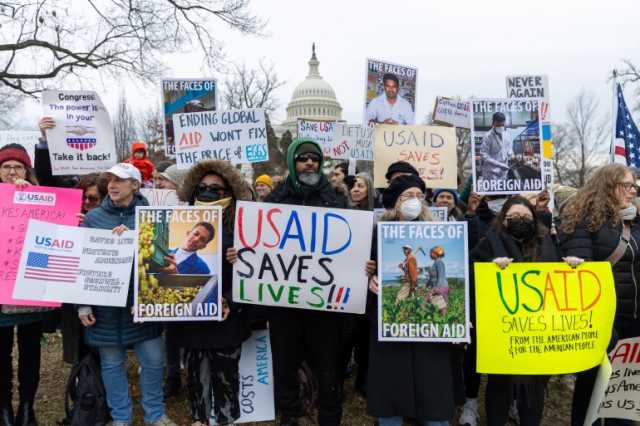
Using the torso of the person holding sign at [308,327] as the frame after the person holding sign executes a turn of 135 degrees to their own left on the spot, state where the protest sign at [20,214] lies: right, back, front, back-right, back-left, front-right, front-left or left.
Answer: back-left

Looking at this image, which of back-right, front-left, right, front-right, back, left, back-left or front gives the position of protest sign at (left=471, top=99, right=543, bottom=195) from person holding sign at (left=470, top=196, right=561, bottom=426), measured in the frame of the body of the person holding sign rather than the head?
back

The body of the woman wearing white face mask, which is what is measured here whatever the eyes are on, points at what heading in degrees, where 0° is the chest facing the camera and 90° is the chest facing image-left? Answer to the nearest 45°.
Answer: approximately 0°

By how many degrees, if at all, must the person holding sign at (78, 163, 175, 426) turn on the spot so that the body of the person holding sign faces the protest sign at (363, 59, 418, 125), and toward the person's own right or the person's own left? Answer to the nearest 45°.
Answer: approximately 135° to the person's own left

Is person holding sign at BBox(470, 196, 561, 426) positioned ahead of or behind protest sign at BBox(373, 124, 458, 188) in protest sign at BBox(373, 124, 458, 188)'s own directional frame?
ahead

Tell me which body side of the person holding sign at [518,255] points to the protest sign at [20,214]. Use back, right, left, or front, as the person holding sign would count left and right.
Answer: right

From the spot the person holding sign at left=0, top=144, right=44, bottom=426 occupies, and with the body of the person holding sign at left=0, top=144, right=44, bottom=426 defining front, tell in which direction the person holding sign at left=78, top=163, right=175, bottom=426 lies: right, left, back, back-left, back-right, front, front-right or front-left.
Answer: front-left

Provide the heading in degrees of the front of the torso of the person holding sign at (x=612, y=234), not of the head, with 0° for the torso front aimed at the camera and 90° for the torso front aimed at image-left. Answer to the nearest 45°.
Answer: approximately 315°

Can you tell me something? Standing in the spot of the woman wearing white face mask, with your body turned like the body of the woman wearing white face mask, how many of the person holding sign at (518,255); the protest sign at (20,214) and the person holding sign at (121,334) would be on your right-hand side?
2

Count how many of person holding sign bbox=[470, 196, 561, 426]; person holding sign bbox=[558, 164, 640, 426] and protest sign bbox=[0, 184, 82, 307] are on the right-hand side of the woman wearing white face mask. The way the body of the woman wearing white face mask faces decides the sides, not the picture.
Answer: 1
